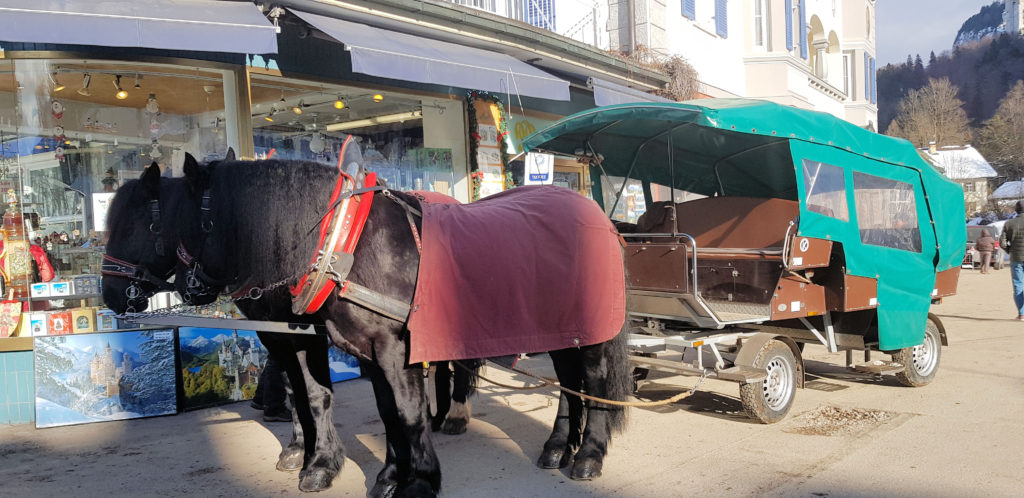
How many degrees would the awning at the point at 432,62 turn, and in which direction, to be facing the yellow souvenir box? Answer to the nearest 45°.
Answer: approximately 135° to its right

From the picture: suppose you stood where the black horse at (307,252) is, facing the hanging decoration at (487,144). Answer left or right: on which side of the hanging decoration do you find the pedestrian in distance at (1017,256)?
right

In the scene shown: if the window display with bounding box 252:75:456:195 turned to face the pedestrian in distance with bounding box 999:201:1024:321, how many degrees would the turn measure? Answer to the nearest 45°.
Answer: approximately 45° to its left

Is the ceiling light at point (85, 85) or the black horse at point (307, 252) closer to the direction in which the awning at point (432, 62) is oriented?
the black horse

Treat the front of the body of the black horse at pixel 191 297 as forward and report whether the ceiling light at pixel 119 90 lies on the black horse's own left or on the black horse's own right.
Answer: on the black horse's own right

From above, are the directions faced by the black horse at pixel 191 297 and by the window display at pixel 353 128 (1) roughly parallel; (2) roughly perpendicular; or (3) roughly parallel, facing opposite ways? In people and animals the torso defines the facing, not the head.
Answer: roughly perpendicular

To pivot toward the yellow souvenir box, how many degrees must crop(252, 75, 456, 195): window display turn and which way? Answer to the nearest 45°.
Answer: approximately 90° to its right

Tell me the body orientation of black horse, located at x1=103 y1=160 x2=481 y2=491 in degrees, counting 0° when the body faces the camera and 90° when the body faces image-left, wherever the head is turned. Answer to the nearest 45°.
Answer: approximately 45°

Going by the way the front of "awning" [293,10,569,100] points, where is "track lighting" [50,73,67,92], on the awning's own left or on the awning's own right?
on the awning's own right

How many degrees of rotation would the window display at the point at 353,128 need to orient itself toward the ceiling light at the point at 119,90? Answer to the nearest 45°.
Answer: approximately 90° to its right

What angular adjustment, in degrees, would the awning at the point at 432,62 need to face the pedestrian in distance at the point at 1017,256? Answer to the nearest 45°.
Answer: approximately 45° to its left

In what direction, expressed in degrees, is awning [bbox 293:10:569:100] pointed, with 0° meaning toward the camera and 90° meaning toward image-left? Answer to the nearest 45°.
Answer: approximately 315°
